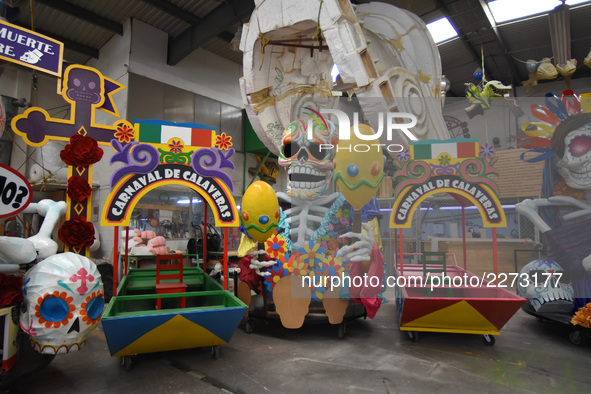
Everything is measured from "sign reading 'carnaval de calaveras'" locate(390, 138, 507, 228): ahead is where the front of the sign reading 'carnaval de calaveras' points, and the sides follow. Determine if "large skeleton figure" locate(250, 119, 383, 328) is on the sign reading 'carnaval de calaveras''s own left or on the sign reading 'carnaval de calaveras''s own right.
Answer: on the sign reading 'carnaval de calaveras''s own right

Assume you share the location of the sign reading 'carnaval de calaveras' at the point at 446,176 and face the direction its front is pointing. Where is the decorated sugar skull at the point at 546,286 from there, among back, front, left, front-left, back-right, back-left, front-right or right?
back-left

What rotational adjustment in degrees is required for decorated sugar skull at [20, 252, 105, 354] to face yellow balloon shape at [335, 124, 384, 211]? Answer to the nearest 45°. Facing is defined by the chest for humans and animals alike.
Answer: approximately 45° to its left

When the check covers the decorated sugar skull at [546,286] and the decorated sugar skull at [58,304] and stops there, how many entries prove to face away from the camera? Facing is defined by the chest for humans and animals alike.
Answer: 0

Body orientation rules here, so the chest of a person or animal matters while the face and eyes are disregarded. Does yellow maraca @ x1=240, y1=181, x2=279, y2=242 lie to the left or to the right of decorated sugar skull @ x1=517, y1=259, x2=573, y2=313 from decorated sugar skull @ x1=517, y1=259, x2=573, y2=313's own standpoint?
on its right

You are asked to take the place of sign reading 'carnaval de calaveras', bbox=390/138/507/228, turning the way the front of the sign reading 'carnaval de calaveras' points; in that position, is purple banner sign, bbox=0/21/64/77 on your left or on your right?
on your right

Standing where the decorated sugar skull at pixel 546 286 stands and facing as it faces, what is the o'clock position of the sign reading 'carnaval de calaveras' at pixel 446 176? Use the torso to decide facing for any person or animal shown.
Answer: The sign reading 'carnaval de calaveras' is roughly at 3 o'clock from the decorated sugar skull.

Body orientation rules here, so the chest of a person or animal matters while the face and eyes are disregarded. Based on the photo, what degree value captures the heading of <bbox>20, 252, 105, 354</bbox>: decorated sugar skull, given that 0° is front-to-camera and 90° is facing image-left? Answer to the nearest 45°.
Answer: approximately 315°

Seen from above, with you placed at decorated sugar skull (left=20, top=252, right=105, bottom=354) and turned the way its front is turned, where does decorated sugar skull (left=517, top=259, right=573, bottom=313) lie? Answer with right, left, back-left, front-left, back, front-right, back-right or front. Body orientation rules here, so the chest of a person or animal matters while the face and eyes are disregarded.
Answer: front-left

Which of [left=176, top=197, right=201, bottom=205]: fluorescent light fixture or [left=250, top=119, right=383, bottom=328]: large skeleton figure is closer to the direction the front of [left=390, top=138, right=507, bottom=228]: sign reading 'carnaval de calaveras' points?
the large skeleton figure
